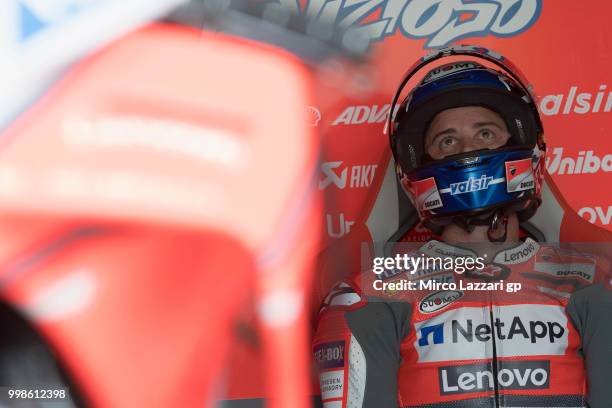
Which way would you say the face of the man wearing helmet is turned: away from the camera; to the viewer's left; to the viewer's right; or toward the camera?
toward the camera

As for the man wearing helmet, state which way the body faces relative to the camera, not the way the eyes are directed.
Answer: toward the camera
